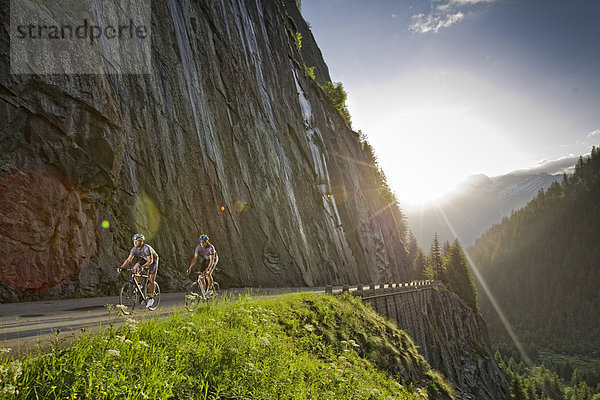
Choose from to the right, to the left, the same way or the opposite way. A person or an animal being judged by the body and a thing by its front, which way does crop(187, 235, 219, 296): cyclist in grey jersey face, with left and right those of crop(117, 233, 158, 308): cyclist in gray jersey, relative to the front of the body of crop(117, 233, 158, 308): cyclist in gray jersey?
the same way

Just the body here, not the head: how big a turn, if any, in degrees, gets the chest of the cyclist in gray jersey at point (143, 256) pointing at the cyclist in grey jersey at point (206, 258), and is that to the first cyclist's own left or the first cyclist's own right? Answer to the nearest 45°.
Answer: approximately 180°

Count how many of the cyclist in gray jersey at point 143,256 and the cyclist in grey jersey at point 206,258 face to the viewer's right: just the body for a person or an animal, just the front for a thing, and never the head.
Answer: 0

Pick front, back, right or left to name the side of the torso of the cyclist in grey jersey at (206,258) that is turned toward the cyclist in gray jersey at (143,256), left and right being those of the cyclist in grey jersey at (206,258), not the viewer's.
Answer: front

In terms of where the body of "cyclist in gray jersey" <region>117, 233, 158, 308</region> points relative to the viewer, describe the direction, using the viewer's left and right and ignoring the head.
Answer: facing the viewer and to the left of the viewer
